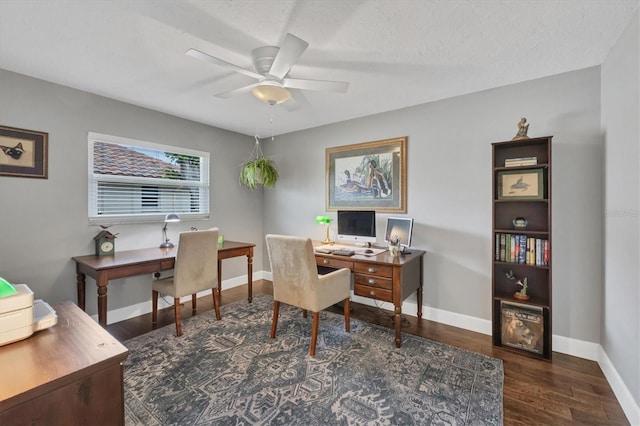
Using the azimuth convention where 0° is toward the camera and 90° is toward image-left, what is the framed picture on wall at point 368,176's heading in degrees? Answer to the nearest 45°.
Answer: approximately 45°

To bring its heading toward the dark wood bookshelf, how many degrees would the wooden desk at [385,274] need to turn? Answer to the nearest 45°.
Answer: approximately 135° to its left

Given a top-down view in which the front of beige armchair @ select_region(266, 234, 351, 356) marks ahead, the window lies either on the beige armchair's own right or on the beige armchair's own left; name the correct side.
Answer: on the beige armchair's own left

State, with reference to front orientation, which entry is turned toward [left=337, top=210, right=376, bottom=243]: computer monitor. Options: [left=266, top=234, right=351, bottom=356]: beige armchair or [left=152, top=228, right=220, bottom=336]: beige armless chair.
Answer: [left=266, top=234, right=351, bottom=356]: beige armchair

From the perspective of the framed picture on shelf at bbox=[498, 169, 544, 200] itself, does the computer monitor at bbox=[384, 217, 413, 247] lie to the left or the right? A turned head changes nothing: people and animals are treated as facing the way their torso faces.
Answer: on its right

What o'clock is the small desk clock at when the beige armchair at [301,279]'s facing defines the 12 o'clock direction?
The small desk clock is roughly at 8 o'clock from the beige armchair.

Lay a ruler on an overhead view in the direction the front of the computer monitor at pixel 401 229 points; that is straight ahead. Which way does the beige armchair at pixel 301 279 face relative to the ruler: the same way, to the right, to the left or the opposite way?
the opposite way

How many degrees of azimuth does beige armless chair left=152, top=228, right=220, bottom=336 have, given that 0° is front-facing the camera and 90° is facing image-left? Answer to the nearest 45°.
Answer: approximately 135°

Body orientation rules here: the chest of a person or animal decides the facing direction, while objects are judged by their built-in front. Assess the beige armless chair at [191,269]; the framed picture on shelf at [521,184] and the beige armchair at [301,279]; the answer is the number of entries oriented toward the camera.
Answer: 1

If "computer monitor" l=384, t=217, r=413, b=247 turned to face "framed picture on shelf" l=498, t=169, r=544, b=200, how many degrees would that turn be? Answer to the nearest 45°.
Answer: approximately 135° to its left

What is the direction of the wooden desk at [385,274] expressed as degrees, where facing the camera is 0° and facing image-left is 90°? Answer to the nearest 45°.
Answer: approximately 45°

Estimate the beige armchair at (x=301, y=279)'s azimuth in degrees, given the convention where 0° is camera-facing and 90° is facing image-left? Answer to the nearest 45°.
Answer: approximately 225°
